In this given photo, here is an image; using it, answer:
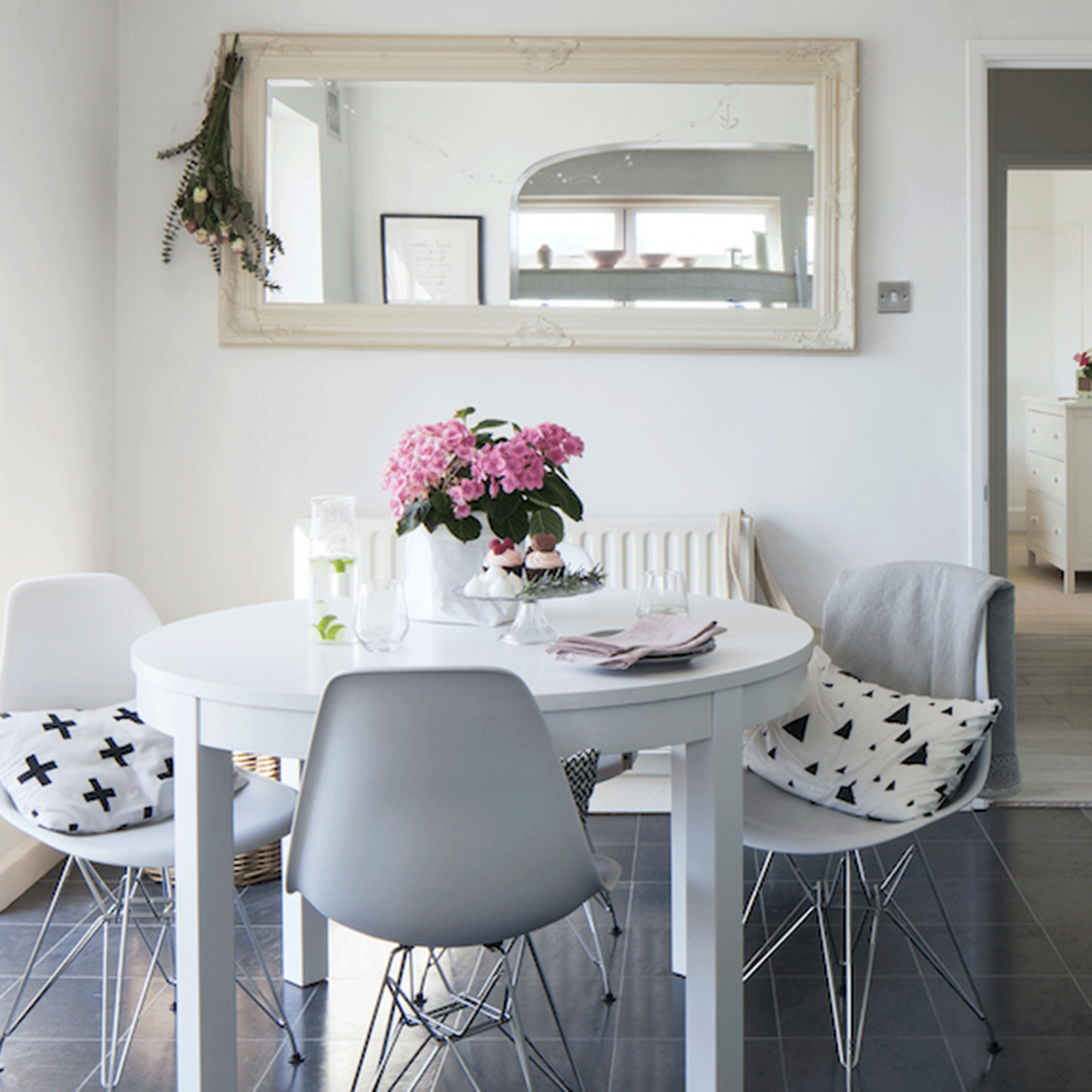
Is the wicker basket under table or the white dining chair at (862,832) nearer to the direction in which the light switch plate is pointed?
the white dining chair

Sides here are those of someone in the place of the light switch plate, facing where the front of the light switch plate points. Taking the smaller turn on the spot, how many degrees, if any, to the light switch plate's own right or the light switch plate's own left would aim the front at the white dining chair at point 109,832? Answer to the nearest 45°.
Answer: approximately 45° to the light switch plate's own right

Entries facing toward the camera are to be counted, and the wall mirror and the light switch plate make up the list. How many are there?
2

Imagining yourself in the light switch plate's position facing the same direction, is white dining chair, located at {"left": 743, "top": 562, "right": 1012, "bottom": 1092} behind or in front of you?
in front

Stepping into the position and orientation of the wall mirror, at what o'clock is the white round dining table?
The white round dining table is roughly at 12 o'clock from the wall mirror.

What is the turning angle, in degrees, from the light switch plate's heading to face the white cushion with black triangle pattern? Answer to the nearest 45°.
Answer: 0° — it already faces it

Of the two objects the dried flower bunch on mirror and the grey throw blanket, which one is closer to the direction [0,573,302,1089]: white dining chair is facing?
the grey throw blanket

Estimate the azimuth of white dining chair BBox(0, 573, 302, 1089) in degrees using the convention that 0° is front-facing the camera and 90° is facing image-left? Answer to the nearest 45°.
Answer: approximately 315°

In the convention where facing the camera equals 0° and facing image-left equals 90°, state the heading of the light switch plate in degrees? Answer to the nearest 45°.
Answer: approximately 0°
